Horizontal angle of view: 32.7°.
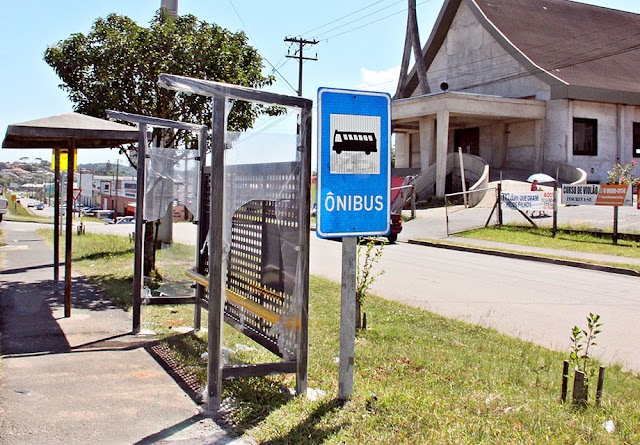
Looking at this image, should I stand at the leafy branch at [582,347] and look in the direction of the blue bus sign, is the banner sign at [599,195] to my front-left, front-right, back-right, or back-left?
back-right

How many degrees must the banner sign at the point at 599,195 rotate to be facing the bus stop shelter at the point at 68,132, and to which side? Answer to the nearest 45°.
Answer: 0° — it already faces it

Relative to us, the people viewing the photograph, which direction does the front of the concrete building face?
facing the viewer and to the left of the viewer

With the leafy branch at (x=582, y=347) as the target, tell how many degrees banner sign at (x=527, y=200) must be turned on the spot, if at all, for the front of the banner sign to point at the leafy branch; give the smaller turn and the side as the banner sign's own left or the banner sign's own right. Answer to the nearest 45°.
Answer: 0° — it already faces it

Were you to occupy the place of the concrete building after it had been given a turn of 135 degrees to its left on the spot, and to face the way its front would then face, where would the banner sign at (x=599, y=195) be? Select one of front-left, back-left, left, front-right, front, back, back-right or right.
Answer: right

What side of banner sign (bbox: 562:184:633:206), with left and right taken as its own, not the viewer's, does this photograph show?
front

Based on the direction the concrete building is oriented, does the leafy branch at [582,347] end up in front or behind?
in front

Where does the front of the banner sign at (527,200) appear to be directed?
toward the camera

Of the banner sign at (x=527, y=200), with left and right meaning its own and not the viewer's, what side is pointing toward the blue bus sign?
front

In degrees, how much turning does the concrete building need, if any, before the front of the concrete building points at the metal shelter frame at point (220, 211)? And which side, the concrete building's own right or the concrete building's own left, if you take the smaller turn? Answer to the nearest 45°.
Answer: approximately 45° to the concrete building's own left

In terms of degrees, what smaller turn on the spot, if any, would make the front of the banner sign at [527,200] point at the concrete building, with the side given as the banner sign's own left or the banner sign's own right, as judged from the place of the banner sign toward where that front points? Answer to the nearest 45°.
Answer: approximately 180°

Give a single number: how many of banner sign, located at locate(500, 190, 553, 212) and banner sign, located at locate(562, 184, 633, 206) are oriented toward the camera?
2

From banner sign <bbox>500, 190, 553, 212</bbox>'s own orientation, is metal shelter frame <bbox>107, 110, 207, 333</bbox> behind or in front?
in front
